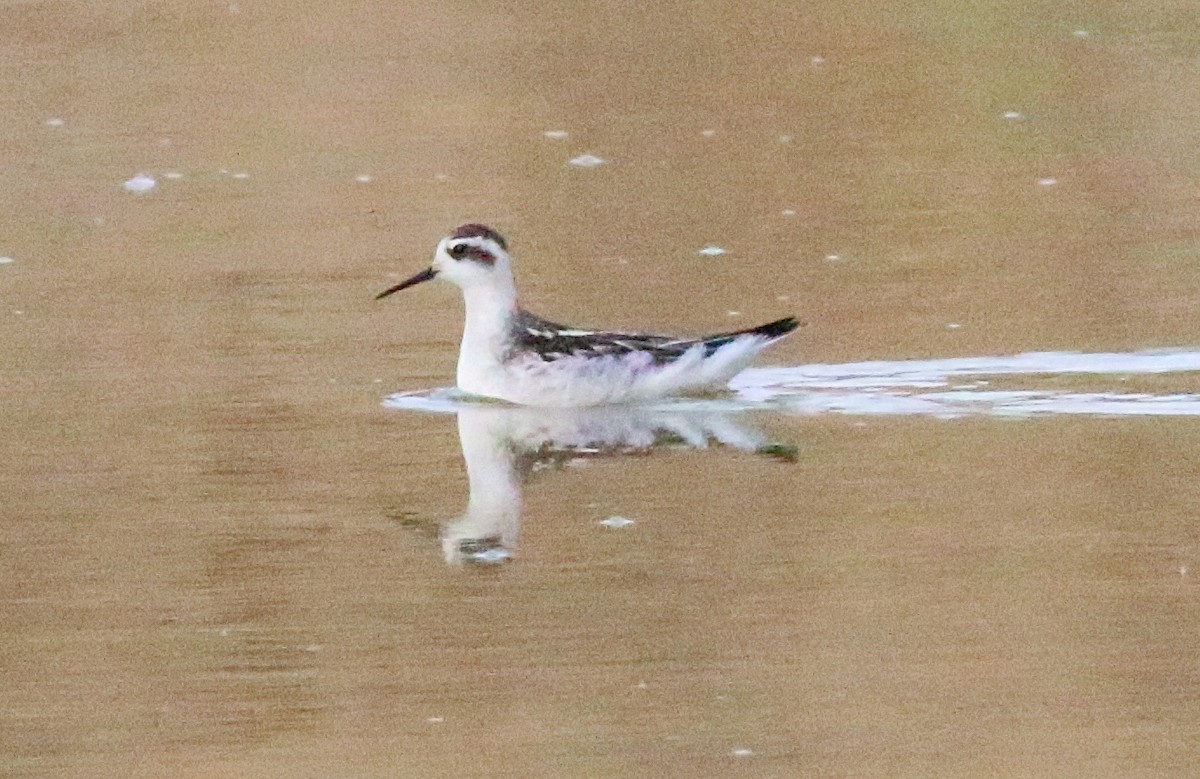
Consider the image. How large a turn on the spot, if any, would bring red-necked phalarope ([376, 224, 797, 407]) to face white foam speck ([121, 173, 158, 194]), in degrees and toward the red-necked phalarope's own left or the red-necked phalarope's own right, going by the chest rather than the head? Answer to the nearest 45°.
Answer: approximately 45° to the red-necked phalarope's own right

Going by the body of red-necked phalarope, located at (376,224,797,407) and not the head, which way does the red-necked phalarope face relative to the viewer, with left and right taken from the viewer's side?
facing to the left of the viewer

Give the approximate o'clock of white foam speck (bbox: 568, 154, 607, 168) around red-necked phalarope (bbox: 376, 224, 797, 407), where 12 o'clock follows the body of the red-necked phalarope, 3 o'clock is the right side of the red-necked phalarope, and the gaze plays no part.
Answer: The white foam speck is roughly at 3 o'clock from the red-necked phalarope.
